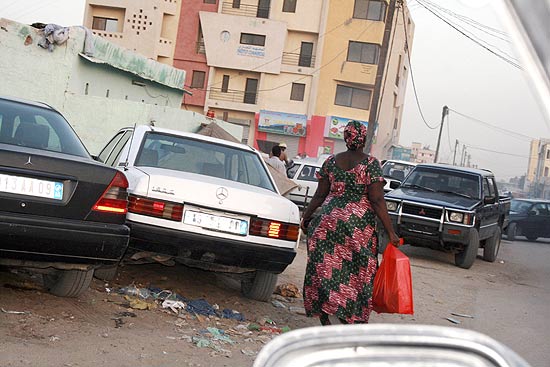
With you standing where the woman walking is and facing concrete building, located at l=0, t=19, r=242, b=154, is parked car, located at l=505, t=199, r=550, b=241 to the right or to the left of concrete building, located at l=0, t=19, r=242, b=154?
right

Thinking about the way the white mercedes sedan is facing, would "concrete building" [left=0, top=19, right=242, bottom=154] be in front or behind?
in front

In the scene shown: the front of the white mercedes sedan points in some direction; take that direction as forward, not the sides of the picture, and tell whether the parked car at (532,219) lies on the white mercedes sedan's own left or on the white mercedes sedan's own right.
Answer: on the white mercedes sedan's own right

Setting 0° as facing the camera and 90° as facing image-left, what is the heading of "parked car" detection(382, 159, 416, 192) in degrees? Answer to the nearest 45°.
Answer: approximately 45°

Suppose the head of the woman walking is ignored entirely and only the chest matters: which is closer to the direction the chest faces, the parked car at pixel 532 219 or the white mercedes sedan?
the parked car

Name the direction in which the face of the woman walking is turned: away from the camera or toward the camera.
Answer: away from the camera

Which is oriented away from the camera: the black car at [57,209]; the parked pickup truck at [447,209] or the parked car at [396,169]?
the black car

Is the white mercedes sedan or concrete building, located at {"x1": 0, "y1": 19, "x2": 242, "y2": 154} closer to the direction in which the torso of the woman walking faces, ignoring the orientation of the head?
the concrete building

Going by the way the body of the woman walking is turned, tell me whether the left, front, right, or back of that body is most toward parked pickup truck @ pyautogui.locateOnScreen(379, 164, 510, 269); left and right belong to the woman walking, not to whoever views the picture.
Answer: front

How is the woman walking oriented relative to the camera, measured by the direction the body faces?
away from the camera

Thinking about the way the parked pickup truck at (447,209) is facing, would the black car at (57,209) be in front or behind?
in front

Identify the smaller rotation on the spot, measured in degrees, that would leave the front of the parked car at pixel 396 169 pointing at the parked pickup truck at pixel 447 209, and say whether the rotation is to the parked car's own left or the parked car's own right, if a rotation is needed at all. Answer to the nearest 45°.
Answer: approximately 45° to the parked car's own left

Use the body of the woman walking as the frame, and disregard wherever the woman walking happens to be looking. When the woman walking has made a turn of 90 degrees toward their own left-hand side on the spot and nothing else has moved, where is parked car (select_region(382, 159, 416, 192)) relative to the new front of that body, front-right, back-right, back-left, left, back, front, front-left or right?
right

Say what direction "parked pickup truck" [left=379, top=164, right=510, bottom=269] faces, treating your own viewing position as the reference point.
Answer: facing the viewer and to the left of the viewer

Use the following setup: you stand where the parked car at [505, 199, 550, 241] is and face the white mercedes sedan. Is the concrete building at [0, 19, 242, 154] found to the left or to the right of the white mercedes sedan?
right

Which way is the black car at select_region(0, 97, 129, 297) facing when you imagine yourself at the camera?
facing away from the viewer

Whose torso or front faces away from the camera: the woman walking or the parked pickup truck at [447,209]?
the woman walking
